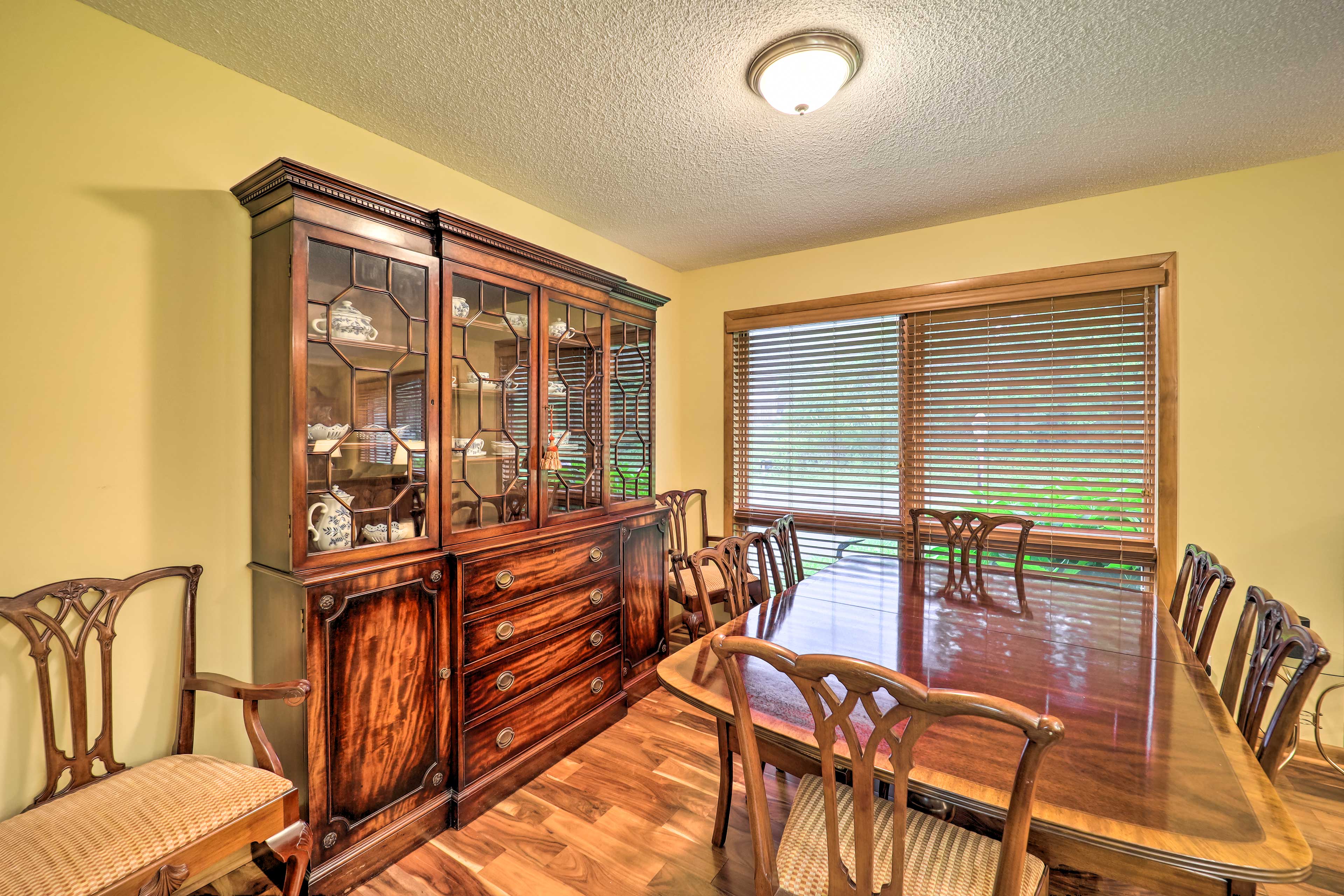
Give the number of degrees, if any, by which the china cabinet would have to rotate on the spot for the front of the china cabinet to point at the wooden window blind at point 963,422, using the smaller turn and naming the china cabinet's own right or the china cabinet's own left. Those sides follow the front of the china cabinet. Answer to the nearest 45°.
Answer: approximately 45° to the china cabinet's own left

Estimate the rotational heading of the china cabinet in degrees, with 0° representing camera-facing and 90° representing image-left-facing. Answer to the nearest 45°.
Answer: approximately 315°

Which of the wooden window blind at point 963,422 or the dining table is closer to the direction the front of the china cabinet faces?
the dining table

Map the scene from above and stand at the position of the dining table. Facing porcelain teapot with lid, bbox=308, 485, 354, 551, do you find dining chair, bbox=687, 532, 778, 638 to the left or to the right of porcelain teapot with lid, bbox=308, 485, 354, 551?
right

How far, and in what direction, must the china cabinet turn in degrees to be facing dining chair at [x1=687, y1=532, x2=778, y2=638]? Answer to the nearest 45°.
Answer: approximately 45° to its left

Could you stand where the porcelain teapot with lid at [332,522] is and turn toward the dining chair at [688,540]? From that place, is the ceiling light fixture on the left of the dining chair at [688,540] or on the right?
right

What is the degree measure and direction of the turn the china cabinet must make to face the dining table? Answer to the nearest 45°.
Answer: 0° — it already faces it

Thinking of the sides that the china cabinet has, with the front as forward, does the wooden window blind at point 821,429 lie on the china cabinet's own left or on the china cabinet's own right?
on the china cabinet's own left
